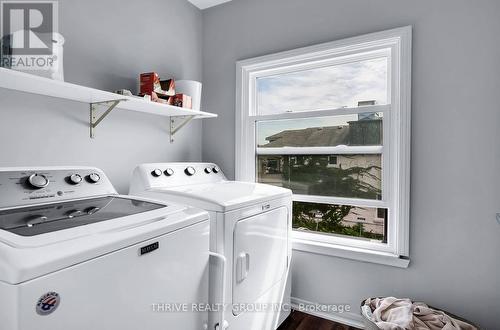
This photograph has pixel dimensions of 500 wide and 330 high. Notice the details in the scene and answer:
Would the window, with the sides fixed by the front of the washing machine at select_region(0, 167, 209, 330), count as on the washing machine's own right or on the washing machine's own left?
on the washing machine's own left

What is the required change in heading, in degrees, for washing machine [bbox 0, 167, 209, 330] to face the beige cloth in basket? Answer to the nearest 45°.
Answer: approximately 45° to its left

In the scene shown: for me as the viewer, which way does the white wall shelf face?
facing the viewer and to the right of the viewer

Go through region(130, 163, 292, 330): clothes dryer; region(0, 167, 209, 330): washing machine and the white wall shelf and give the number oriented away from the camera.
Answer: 0

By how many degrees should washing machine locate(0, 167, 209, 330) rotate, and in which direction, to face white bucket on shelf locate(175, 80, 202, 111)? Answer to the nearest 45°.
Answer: approximately 90° to its left

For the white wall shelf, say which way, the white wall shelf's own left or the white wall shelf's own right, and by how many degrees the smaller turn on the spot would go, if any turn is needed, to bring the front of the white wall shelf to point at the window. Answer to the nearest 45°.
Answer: approximately 45° to the white wall shelf's own left

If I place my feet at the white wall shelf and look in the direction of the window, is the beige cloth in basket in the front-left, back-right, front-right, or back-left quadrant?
front-right

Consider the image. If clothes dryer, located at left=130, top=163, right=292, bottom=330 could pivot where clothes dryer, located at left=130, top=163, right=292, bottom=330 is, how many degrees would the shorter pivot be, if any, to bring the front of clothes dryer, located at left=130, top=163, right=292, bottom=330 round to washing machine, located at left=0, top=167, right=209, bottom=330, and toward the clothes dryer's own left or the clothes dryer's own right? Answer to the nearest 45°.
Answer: approximately 90° to the clothes dryer's own right

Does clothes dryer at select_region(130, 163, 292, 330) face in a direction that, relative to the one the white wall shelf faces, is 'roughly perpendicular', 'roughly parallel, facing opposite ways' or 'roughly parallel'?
roughly parallel
